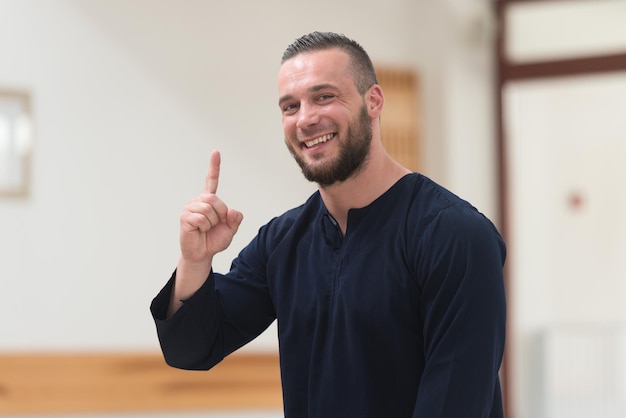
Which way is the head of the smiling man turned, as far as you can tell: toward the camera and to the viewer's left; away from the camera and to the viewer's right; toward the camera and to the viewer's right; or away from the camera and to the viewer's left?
toward the camera and to the viewer's left

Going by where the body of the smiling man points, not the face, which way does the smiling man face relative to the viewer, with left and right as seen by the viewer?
facing the viewer and to the left of the viewer

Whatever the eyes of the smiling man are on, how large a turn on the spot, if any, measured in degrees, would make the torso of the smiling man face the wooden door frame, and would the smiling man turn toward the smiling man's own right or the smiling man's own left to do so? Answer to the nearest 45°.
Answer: approximately 135° to the smiling man's own right
